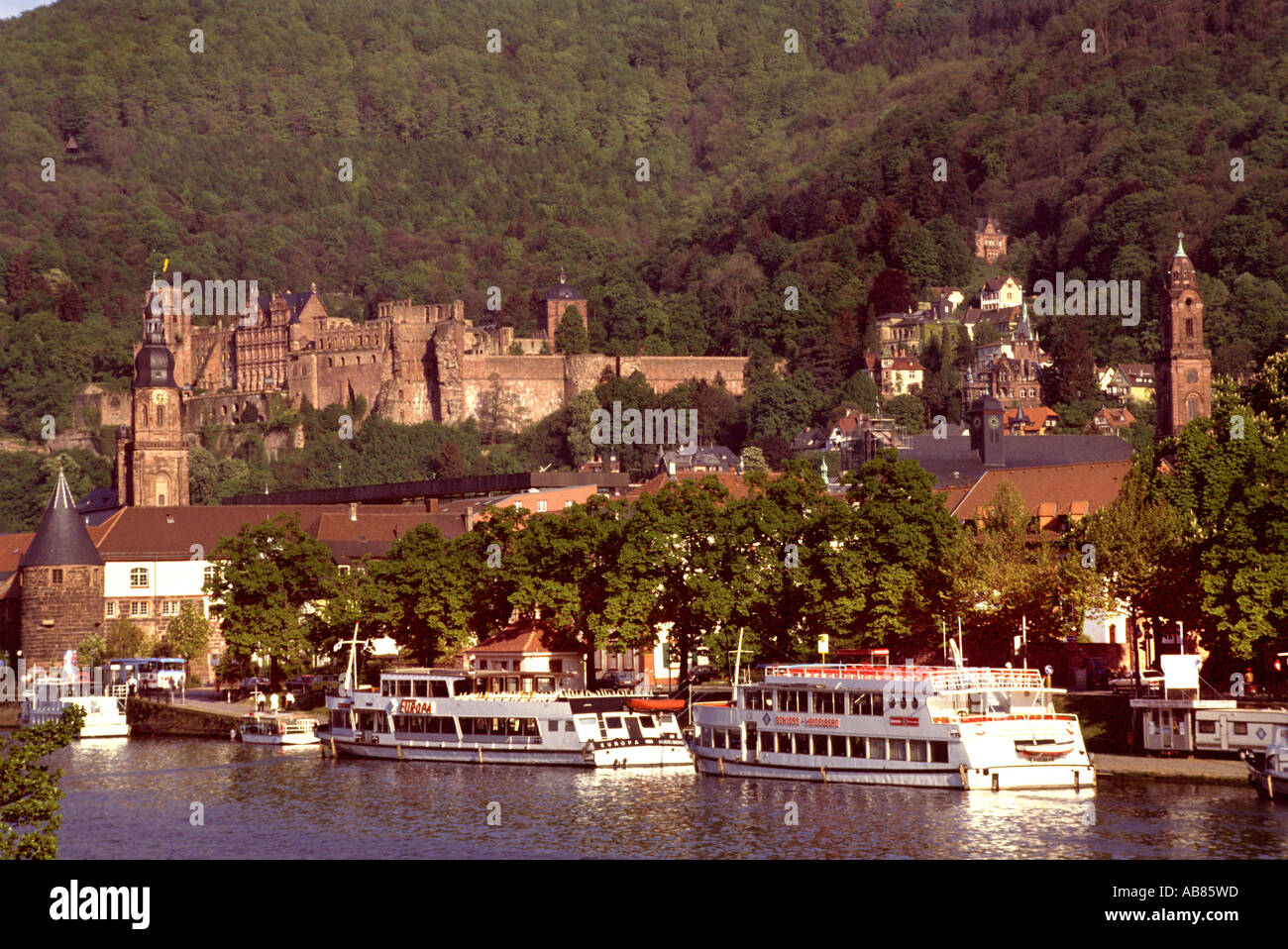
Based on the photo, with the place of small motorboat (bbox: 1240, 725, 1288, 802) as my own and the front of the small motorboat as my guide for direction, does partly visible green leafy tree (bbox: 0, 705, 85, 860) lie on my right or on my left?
on my left

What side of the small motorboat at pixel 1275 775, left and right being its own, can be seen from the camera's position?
left
